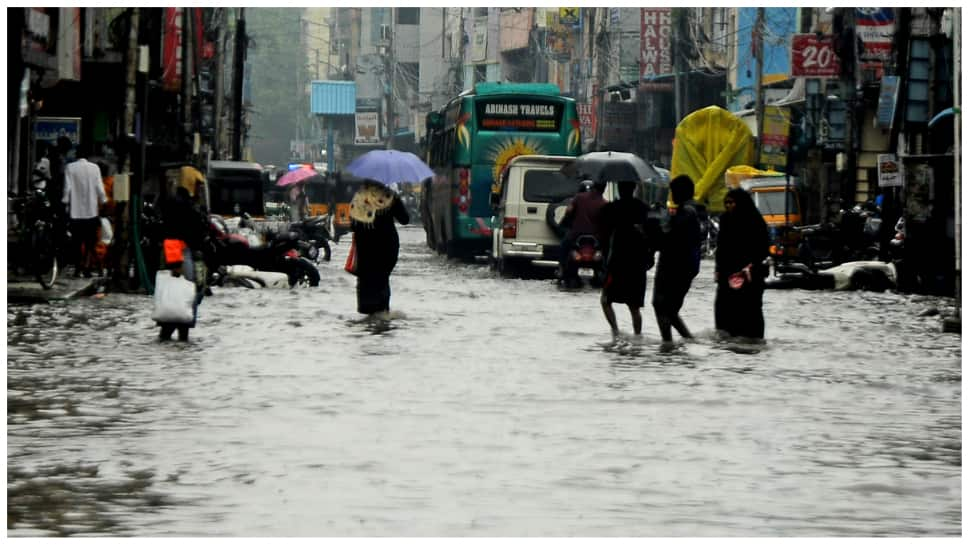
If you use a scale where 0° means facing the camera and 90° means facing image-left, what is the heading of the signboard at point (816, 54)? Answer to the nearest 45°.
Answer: approximately 0°

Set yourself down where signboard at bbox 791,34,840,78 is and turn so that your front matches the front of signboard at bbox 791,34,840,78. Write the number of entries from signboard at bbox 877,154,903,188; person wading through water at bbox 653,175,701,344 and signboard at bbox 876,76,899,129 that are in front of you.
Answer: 3

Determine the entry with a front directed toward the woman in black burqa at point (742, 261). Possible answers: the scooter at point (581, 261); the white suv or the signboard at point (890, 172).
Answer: the signboard

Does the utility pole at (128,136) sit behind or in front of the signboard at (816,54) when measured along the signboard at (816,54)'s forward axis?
in front

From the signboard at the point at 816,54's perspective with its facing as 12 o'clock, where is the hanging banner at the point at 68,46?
The hanging banner is roughly at 1 o'clock from the signboard.

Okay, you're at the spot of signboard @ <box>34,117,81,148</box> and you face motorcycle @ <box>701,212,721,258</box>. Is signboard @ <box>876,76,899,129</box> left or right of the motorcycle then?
right

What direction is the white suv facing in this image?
away from the camera

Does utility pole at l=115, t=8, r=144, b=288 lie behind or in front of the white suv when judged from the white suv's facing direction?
behind

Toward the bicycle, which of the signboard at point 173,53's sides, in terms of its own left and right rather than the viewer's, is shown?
front

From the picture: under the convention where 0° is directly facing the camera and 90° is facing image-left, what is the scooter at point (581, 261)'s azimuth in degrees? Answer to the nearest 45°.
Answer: approximately 180°

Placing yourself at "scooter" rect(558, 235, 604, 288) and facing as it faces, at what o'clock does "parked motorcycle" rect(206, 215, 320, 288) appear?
The parked motorcycle is roughly at 9 o'clock from the scooter.

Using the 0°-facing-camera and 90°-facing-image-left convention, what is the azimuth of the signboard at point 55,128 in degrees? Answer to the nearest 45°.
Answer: approximately 0°

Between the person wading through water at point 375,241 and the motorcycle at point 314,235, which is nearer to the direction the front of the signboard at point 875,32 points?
the person wading through water

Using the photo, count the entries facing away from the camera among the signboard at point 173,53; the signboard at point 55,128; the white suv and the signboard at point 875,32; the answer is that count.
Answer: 1
